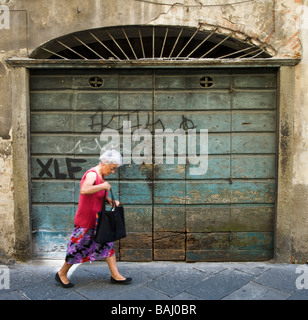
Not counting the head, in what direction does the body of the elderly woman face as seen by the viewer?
to the viewer's right

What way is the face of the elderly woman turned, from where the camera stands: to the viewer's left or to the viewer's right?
to the viewer's right
